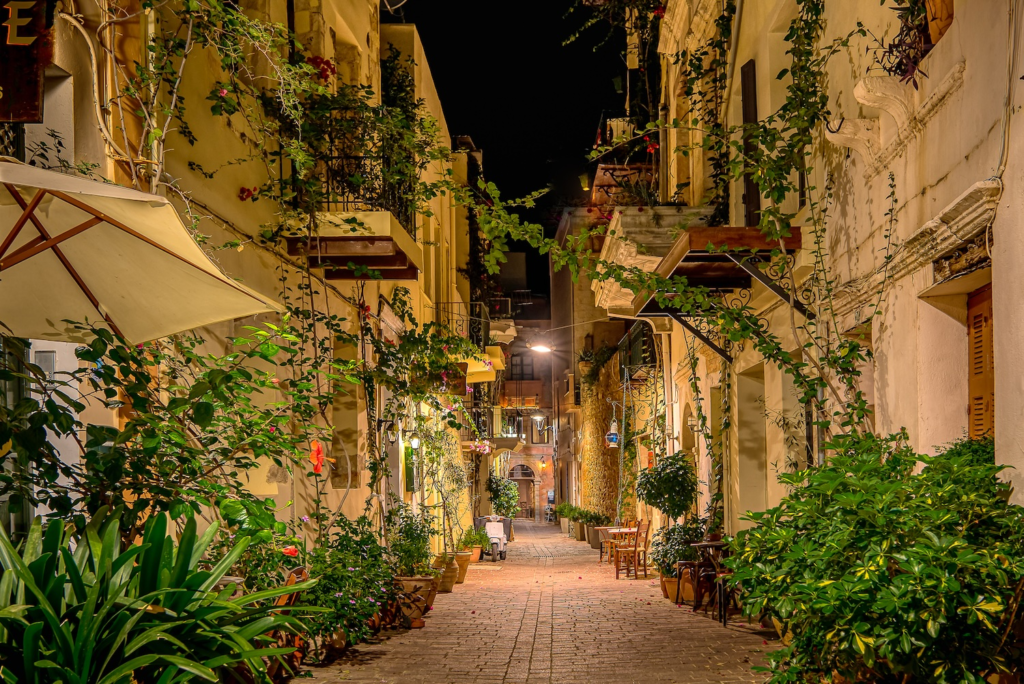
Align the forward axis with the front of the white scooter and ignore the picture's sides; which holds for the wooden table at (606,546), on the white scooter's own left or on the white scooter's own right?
on the white scooter's own left

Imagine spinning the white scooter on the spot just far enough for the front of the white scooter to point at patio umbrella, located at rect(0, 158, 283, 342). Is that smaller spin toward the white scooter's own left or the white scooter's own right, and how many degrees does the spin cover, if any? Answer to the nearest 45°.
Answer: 0° — it already faces it

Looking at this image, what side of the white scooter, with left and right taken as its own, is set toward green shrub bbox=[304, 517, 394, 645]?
front

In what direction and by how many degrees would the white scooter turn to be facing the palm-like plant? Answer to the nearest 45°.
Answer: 0° — it already faces it

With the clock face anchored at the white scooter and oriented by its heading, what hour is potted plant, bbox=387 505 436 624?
The potted plant is roughly at 12 o'clock from the white scooter.

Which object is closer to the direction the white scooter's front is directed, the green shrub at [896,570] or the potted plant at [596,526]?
the green shrub
